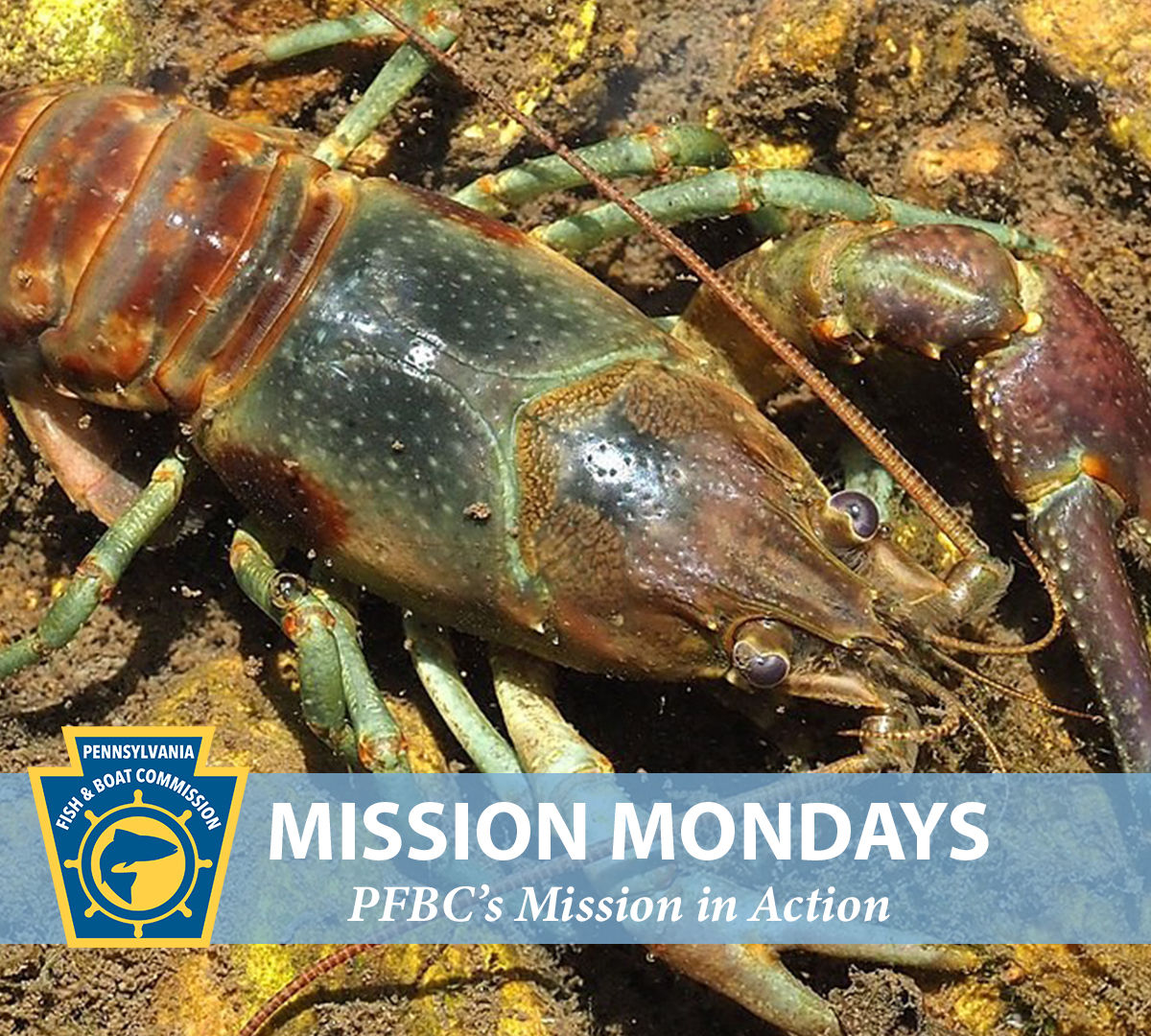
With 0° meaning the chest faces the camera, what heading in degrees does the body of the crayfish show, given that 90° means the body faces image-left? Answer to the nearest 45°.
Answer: approximately 315°
